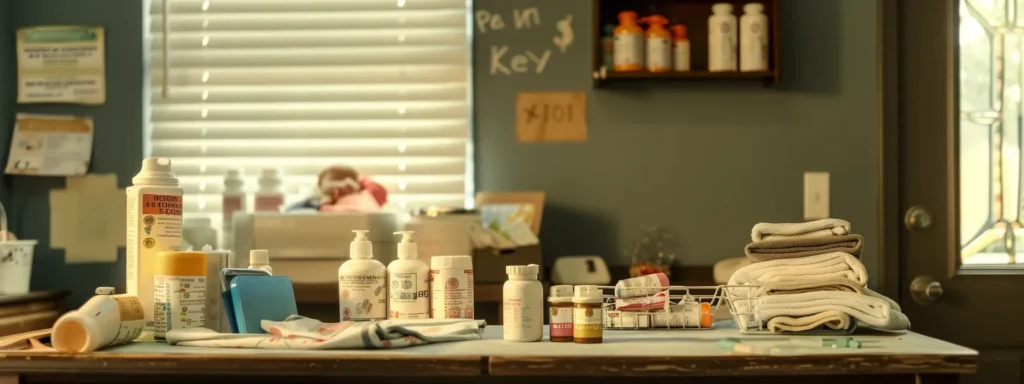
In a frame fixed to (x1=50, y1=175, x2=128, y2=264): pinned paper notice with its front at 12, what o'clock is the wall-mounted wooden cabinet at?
The wall-mounted wooden cabinet is roughly at 10 o'clock from the pinned paper notice.

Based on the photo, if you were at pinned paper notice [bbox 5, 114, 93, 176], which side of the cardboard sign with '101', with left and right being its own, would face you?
right

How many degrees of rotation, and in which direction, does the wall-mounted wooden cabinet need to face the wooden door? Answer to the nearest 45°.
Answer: approximately 90° to its left

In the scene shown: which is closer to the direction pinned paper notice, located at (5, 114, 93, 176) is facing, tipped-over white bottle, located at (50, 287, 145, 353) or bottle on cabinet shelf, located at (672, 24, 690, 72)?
the tipped-over white bottle

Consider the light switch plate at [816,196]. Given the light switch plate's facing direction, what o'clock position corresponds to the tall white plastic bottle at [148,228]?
The tall white plastic bottle is roughly at 1 o'clock from the light switch plate.

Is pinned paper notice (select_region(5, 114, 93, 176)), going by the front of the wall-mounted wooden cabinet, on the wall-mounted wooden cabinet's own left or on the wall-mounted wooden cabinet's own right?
on the wall-mounted wooden cabinet's own right

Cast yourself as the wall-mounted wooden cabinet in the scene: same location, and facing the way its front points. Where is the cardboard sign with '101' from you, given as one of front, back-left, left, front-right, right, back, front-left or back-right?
right

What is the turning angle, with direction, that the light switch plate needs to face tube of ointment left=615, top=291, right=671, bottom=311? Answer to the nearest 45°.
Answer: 0° — it already faces it

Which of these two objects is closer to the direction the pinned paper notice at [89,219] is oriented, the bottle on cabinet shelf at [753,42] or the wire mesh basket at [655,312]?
the wire mesh basket

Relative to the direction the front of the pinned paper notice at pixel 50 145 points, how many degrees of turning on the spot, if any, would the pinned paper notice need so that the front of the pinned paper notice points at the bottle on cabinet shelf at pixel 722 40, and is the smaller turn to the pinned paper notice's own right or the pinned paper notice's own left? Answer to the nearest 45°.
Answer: approximately 45° to the pinned paper notice's own left

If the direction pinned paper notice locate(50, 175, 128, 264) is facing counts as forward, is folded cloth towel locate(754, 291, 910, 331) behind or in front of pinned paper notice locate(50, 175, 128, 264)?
in front
